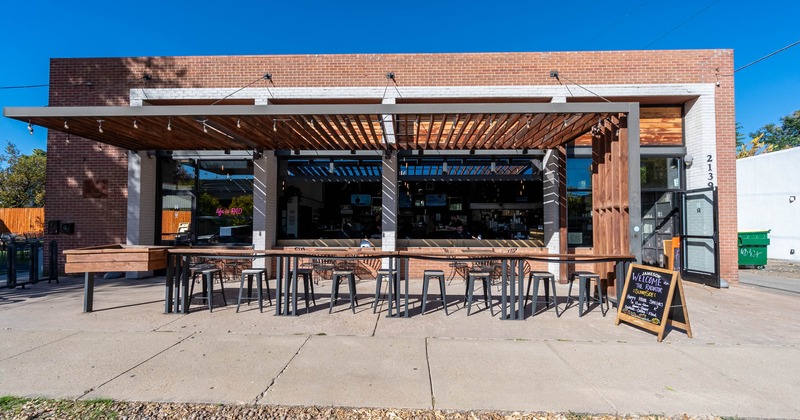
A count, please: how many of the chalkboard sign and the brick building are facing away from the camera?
0

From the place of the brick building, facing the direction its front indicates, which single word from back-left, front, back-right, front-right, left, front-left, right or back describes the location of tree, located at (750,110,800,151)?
back-left

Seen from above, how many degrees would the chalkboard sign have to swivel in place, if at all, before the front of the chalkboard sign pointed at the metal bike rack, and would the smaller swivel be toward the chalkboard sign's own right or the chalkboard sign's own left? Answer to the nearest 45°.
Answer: approximately 45° to the chalkboard sign's own right

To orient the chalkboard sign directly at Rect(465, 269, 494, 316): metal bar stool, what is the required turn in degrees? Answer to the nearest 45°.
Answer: approximately 45° to its right

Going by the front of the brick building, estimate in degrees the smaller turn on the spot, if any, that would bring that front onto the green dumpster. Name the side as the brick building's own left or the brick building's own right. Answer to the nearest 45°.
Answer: approximately 90° to the brick building's own left

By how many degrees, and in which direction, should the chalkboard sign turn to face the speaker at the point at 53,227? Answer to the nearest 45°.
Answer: approximately 45° to its right

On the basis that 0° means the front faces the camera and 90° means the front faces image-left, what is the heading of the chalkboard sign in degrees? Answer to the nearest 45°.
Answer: approximately 45°

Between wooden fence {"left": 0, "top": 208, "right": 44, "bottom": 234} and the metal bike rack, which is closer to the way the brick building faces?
the metal bike rack
